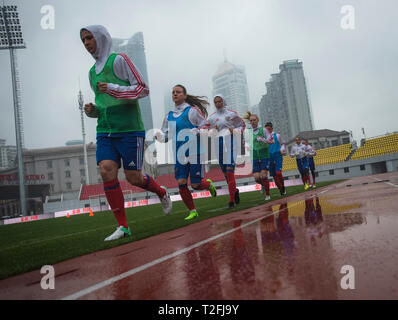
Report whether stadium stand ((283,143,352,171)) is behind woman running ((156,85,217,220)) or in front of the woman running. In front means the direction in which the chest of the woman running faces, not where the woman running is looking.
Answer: behind

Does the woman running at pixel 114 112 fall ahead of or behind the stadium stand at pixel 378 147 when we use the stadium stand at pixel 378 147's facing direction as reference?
ahead

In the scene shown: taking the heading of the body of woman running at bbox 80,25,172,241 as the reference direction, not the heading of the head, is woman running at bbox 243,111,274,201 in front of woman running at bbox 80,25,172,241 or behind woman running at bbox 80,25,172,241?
behind

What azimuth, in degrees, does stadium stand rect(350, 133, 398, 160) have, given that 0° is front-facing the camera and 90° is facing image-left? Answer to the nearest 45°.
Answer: approximately 45°

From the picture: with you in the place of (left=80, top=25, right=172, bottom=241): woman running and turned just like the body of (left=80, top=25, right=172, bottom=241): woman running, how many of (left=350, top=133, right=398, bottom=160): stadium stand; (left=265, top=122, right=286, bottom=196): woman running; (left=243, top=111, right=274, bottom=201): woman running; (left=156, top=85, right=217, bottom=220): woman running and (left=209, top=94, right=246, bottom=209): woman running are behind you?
5

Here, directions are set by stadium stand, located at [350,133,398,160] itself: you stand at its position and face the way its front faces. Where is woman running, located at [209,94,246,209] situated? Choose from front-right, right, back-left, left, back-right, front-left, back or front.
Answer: front-left

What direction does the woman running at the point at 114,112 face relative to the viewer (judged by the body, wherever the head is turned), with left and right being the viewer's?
facing the viewer and to the left of the viewer

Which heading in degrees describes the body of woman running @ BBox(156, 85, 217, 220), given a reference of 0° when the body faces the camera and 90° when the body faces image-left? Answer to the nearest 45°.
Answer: approximately 45°

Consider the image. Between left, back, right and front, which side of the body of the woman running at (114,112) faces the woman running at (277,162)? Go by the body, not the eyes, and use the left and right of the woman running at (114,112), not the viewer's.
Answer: back

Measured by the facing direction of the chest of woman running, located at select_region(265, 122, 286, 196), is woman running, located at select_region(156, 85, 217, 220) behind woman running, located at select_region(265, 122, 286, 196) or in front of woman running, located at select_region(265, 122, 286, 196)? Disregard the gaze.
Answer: in front

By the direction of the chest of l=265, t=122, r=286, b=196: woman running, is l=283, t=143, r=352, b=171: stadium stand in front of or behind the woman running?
behind

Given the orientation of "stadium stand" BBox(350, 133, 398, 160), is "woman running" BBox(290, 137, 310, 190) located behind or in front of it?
in front

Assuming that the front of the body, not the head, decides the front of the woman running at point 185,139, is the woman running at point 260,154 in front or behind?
behind

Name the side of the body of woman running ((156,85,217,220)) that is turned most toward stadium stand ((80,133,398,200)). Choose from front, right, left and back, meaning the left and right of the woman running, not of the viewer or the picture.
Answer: back

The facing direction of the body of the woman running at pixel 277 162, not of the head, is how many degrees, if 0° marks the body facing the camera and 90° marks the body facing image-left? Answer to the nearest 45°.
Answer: approximately 45°
